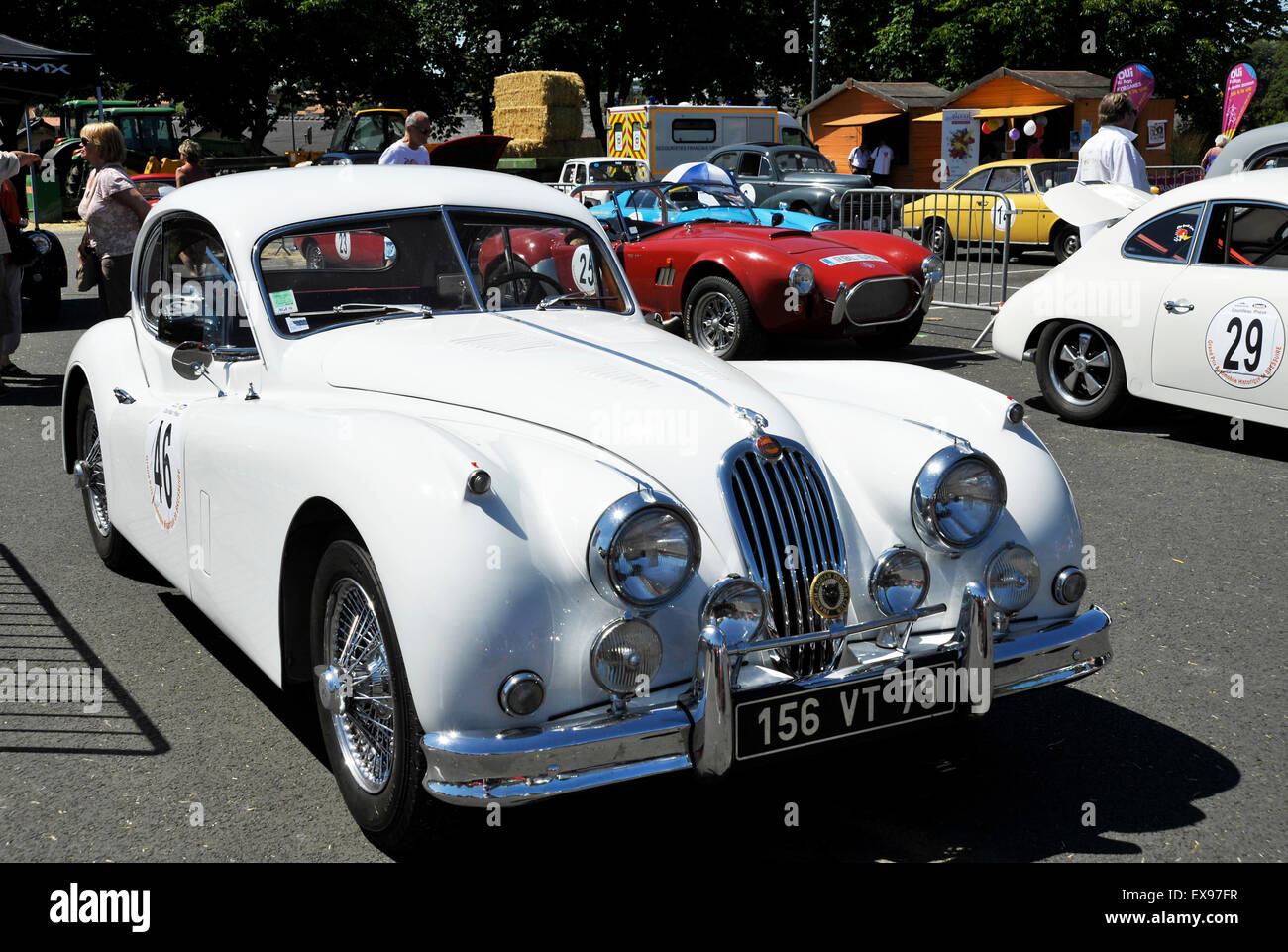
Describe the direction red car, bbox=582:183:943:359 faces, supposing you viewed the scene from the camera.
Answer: facing the viewer and to the right of the viewer

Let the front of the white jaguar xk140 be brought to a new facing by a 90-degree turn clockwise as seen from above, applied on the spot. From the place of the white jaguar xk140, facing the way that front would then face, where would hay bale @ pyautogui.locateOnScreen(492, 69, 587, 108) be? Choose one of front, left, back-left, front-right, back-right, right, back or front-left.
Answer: back-right

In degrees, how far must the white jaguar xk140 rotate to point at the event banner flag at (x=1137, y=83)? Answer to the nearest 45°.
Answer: approximately 90° to its left

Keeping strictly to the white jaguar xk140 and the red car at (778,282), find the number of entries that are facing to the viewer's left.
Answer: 0

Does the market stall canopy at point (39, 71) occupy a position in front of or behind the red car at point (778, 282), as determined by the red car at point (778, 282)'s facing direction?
behind

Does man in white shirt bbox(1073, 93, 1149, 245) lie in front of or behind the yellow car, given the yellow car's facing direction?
in front

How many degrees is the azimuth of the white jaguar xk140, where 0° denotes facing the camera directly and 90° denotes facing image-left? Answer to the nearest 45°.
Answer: approximately 315°

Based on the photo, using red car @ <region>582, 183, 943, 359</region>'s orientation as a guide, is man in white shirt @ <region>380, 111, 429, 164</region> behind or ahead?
behind

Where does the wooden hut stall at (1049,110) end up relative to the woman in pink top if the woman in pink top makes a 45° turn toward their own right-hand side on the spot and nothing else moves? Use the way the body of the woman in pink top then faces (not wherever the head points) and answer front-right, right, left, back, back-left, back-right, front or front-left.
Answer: right

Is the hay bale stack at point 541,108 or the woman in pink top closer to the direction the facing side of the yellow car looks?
the woman in pink top

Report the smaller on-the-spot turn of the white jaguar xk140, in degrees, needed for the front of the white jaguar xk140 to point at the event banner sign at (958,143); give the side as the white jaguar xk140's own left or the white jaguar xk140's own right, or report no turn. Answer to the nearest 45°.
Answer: approximately 135° to the white jaguar xk140's own left

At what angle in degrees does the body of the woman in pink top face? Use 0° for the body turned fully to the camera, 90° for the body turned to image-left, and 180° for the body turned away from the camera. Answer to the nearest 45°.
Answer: approximately 90°
